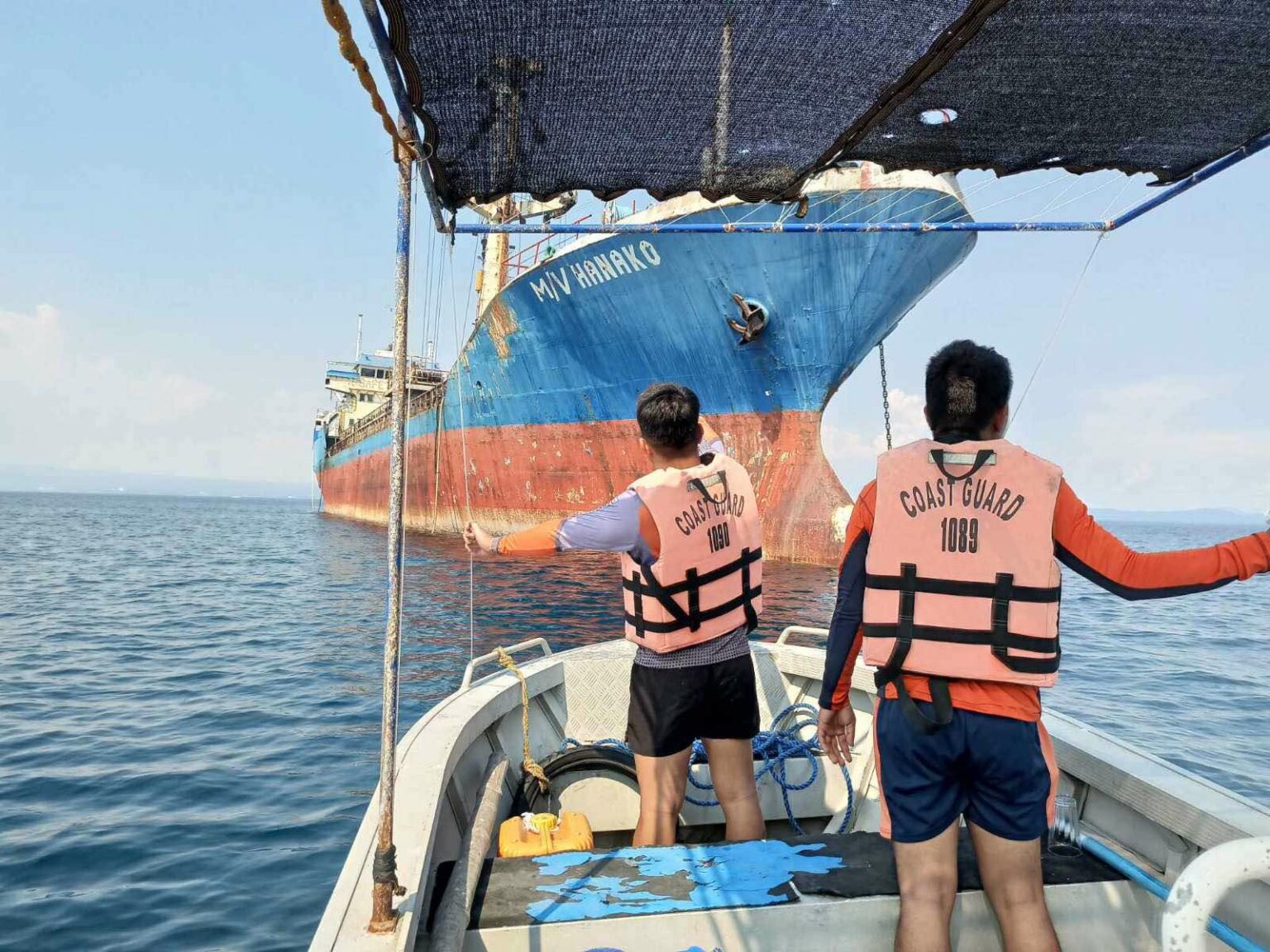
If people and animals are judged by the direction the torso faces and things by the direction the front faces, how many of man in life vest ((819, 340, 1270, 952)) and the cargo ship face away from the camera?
1

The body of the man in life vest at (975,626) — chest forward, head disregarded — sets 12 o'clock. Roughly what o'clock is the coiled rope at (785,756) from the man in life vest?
The coiled rope is roughly at 11 o'clock from the man in life vest.

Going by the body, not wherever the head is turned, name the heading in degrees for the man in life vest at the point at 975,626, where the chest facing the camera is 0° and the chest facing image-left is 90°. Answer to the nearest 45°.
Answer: approximately 180°

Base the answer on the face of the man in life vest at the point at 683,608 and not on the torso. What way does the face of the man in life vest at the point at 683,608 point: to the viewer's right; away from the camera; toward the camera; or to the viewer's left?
away from the camera

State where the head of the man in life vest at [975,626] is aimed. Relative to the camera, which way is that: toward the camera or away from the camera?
away from the camera

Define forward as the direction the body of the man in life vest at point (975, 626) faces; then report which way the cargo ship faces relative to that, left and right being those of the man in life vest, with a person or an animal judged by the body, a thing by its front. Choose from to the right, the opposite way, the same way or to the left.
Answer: to the right

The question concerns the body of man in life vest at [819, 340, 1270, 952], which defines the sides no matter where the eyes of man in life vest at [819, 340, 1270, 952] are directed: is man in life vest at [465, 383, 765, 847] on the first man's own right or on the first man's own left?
on the first man's own left

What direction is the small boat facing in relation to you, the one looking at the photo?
facing away from the viewer

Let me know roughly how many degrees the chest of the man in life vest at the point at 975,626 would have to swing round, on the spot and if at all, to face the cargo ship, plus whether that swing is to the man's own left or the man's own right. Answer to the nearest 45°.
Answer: approximately 45° to the man's own left

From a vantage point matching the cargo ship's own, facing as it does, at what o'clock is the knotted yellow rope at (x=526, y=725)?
The knotted yellow rope is roughly at 2 o'clock from the cargo ship.

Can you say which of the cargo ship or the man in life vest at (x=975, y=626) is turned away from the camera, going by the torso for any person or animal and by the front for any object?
the man in life vest
